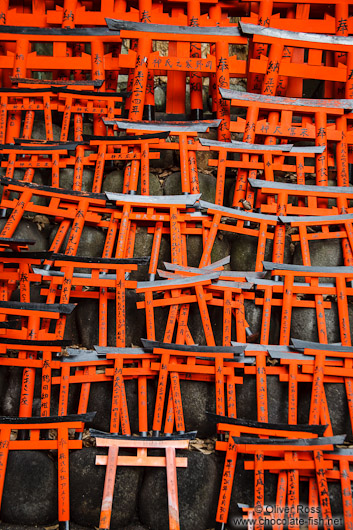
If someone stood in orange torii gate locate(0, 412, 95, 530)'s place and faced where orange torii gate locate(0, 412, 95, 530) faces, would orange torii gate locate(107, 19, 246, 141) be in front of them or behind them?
behind

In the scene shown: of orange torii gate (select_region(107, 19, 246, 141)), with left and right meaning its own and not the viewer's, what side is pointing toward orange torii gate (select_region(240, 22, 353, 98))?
left

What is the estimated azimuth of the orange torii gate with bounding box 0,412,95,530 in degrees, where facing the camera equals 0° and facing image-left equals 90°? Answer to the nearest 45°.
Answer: approximately 0°

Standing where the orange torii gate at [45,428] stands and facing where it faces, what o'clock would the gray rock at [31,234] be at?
The gray rock is roughly at 6 o'clock from the orange torii gate.

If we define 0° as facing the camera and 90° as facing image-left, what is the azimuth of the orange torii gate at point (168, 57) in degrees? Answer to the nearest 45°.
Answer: approximately 0°

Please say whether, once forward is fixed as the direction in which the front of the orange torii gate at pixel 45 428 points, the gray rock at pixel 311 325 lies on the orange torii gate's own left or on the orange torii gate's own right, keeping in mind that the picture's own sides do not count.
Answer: on the orange torii gate's own left

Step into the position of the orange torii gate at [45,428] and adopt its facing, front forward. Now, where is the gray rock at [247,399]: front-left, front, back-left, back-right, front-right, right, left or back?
left

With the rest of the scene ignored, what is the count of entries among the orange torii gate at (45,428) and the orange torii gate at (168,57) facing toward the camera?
2

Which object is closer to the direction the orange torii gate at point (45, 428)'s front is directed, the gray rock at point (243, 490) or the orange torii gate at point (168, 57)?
the gray rock
